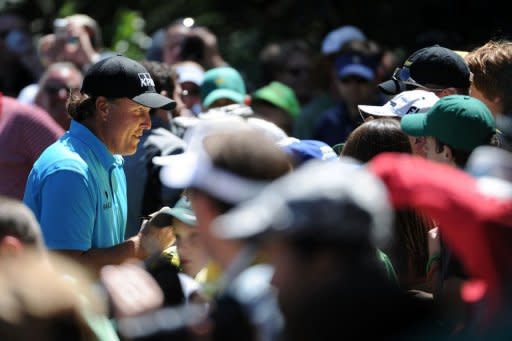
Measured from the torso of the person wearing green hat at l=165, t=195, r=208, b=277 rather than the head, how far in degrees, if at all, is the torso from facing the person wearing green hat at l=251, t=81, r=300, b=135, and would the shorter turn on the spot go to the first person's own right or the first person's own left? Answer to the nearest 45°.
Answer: approximately 135° to the first person's own right

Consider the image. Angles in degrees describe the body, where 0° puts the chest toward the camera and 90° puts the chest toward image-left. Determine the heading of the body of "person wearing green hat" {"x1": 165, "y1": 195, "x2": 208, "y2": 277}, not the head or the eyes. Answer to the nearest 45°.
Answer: approximately 45°

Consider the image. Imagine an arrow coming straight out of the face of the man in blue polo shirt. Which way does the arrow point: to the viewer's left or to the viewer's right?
to the viewer's right

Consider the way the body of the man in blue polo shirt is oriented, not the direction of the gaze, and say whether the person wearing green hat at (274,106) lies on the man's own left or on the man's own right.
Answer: on the man's own left

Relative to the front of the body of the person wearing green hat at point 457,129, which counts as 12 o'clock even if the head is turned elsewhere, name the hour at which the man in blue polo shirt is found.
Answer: The man in blue polo shirt is roughly at 12 o'clock from the person wearing green hat.

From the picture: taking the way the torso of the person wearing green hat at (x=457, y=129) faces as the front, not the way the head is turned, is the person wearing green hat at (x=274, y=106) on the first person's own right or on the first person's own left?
on the first person's own right

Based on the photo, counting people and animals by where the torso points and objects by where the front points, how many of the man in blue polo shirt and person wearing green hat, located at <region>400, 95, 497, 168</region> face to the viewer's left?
1

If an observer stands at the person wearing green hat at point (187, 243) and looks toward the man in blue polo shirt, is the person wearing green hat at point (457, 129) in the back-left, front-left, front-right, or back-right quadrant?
back-right

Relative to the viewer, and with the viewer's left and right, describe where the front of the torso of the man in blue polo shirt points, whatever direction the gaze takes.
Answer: facing to the right of the viewer
